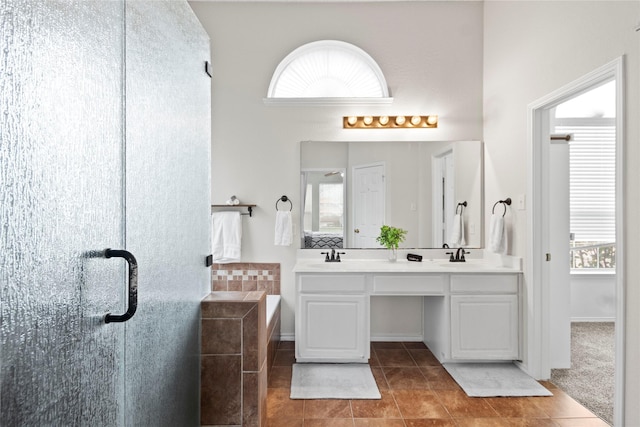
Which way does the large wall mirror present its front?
toward the camera

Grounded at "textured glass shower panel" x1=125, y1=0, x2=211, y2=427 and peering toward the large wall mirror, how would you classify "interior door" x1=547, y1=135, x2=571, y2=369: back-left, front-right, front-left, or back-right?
front-right

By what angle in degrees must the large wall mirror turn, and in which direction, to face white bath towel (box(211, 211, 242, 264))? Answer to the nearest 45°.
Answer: approximately 90° to its right

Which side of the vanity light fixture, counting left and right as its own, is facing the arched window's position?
right

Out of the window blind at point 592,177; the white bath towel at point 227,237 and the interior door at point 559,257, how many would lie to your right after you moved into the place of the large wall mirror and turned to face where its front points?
1

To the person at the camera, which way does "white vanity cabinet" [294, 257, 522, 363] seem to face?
facing the viewer

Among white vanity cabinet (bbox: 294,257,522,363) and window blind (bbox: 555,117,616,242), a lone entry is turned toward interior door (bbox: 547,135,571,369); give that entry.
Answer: the window blind

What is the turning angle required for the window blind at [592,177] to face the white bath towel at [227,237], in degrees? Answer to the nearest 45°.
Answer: approximately 45° to its right

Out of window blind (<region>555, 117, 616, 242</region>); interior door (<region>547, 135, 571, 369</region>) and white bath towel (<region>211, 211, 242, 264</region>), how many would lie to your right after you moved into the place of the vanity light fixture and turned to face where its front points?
1

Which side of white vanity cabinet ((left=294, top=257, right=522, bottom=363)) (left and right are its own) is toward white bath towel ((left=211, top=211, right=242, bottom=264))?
right

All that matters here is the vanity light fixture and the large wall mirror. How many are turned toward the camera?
2

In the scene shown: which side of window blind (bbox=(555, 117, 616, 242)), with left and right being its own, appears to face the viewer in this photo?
front
